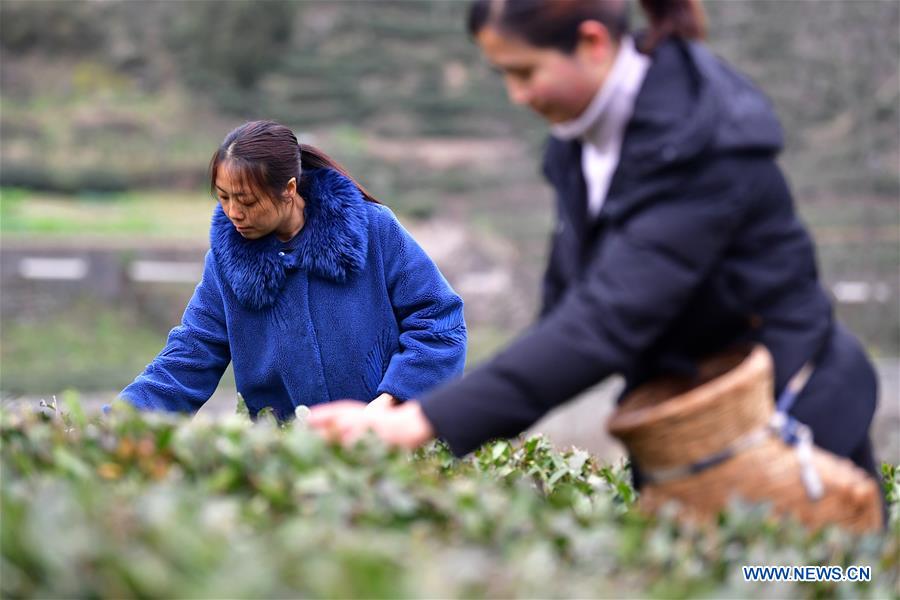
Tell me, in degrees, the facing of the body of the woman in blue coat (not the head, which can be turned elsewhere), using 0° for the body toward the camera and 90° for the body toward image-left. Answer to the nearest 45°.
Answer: approximately 45°

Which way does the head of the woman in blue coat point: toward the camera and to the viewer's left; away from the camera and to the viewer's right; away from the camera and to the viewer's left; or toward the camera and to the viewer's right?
toward the camera and to the viewer's left

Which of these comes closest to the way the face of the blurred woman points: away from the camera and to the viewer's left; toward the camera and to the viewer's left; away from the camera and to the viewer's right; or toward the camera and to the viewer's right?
toward the camera and to the viewer's left

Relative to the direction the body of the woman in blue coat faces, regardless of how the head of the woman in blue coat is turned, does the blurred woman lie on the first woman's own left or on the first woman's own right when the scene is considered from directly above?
on the first woman's own left
